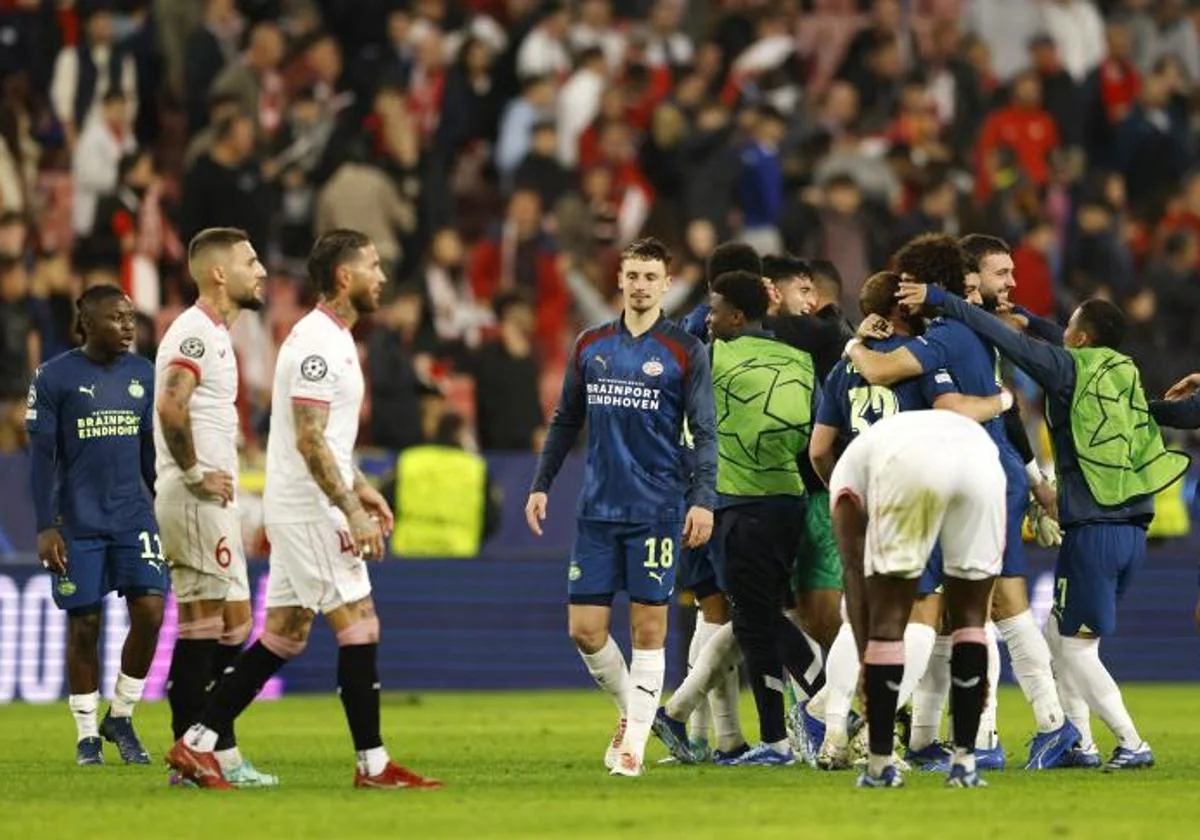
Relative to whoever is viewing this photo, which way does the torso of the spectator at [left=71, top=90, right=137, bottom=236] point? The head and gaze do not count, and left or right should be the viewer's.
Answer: facing the viewer and to the right of the viewer

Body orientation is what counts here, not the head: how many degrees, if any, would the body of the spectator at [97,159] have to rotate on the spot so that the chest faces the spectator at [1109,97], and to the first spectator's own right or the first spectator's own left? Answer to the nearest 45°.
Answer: approximately 45° to the first spectator's own left

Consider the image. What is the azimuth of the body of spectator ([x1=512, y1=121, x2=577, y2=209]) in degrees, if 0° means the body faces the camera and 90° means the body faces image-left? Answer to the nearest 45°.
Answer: approximately 0°

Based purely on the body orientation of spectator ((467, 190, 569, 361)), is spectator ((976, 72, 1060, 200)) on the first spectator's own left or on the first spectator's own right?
on the first spectator's own left

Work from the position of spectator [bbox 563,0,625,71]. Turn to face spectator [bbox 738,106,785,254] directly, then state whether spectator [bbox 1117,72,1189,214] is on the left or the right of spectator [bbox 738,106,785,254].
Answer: left

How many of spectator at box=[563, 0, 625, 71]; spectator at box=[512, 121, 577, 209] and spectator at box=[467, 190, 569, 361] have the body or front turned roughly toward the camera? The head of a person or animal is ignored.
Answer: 3
